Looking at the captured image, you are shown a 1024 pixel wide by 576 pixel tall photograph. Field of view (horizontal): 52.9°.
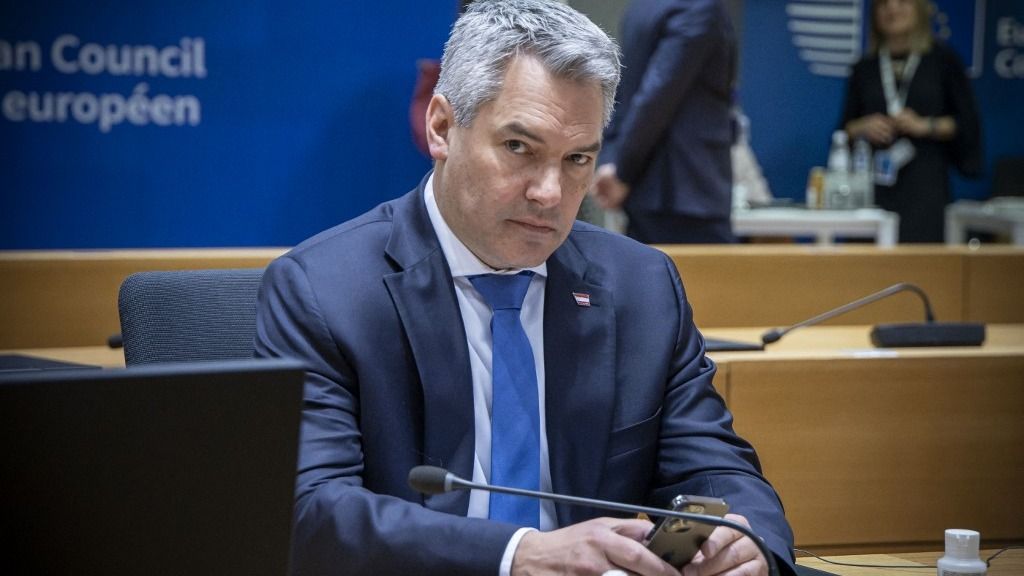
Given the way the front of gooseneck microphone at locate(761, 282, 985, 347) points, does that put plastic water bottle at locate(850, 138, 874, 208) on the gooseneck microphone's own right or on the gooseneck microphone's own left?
on the gooseneck microphone's own right

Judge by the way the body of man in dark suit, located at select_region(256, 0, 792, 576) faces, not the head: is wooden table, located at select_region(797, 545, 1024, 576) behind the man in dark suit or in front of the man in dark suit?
in front

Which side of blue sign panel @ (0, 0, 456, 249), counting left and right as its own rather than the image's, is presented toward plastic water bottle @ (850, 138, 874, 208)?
left

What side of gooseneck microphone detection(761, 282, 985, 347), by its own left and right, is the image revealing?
left

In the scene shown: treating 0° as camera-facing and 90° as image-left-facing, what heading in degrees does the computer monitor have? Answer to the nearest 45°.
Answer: approximately 180°

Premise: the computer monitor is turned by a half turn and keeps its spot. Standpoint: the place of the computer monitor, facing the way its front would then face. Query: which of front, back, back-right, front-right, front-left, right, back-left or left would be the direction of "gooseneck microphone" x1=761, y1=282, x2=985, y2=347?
back-left

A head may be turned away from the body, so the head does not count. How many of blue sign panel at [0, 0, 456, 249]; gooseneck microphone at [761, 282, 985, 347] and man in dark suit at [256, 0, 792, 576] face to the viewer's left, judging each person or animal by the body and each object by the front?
1

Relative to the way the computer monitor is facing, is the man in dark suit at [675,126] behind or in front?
in front

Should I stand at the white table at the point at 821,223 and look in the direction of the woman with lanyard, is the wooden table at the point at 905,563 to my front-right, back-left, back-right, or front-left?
back-right

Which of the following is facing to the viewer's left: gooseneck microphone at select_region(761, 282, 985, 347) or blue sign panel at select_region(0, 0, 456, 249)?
the gooseneck microphone

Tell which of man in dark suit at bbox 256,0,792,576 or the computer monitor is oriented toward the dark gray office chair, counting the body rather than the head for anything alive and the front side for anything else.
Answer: the computer monitor

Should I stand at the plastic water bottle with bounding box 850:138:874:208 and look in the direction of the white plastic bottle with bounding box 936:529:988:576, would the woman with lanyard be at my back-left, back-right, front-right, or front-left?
back-left
